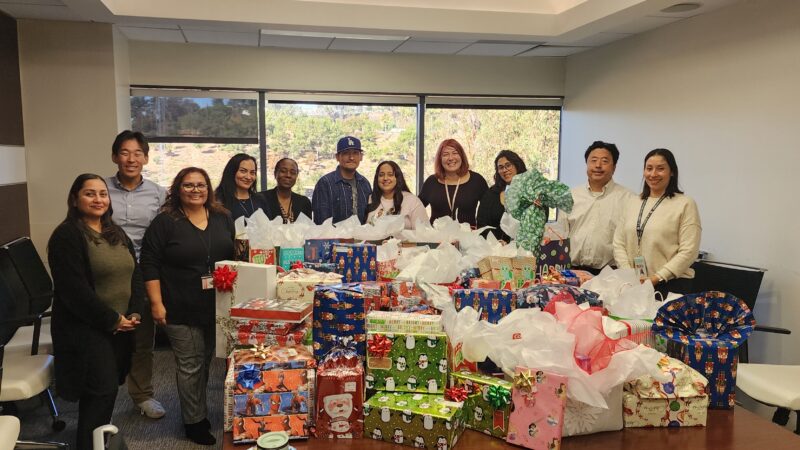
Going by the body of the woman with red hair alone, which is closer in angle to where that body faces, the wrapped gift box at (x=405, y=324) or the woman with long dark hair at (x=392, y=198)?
the wrapped gift box

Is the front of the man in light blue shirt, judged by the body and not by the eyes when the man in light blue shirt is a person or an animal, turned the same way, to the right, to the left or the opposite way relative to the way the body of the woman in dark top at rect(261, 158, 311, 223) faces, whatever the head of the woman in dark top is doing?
the same way

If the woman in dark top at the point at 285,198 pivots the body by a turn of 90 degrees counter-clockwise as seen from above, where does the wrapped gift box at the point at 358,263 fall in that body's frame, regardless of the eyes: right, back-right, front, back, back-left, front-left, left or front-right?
right

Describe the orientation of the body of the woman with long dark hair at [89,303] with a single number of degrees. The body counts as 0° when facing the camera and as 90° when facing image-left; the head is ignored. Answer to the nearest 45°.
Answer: approximately 315°

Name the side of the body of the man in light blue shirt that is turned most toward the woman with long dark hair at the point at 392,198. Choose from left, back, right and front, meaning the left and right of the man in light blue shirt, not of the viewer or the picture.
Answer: left

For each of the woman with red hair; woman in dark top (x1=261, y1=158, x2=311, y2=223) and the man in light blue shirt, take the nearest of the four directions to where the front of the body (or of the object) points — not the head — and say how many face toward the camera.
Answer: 3

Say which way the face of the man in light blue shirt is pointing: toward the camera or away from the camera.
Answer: toward the camera

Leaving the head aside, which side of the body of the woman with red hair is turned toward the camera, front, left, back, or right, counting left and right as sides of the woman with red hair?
front

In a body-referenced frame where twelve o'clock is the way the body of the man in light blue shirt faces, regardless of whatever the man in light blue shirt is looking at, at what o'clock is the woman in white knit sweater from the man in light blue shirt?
The woman in white knit sweater is roughly at 10 o'clock from the man in light blue shirt.

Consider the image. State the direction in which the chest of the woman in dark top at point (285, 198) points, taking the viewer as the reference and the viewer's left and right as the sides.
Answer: facing the viewer

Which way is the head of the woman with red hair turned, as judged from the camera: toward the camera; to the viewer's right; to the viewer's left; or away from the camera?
toward the camera

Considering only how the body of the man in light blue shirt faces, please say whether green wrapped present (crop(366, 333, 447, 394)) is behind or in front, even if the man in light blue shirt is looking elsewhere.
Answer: in front

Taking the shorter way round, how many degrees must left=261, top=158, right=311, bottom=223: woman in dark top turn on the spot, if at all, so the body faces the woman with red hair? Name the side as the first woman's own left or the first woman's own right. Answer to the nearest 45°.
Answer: approximately 90° to the first woman's own left

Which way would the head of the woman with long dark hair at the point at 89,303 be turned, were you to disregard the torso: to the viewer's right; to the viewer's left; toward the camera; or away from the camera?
toward the camera

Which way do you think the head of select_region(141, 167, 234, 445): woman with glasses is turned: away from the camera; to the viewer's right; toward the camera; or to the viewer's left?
toward the camera

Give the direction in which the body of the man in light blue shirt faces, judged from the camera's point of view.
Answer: toward the camera

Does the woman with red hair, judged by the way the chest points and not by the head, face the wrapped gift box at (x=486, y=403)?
yes

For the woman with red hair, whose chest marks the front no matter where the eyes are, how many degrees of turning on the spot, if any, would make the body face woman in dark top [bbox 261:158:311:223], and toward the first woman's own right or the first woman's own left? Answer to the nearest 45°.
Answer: approximately 90° to the first woman's own right
